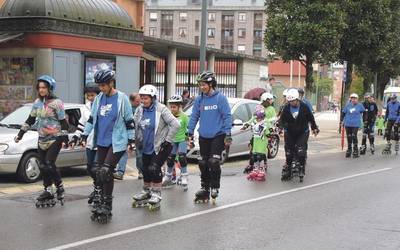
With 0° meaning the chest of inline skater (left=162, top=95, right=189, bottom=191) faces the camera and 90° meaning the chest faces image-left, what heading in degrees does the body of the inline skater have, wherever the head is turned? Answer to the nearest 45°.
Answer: approximately 45°

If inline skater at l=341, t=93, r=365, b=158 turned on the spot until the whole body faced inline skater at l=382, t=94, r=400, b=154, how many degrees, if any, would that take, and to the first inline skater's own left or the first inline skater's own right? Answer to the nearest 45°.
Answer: approximately 135° to the first inline skater's own left

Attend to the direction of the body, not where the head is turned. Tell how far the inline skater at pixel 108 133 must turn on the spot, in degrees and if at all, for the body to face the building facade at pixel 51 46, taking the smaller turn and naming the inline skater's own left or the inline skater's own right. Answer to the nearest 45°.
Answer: approximately 135° to the inline skater's own right

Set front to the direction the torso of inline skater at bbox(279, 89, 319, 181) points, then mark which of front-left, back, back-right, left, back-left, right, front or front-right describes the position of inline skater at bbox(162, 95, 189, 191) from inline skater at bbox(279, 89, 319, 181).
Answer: front-right

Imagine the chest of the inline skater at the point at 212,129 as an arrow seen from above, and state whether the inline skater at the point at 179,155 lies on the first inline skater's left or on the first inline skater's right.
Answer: on the first inline skater's right

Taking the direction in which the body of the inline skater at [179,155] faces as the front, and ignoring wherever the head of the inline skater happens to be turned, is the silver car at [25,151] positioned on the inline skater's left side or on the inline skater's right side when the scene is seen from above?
on the inline skater's right side
